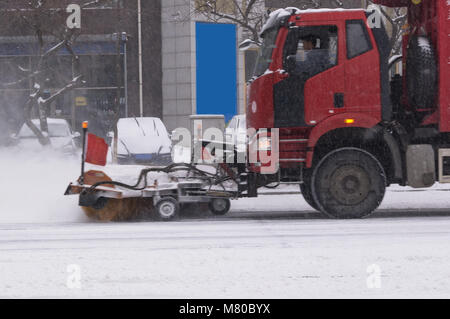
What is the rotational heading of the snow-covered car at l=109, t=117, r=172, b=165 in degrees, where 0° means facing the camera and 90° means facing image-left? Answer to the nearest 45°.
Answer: approximately 0°

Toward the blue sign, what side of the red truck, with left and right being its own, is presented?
right

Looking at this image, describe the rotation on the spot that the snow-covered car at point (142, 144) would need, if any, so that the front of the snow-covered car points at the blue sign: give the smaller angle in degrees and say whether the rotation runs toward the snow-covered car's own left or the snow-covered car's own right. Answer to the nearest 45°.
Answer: approximately 180°

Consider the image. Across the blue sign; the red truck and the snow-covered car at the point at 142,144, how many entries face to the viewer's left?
1

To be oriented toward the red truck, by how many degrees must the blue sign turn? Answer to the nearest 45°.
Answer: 0° — it already faces it

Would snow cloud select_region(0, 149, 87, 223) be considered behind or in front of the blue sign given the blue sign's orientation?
in front

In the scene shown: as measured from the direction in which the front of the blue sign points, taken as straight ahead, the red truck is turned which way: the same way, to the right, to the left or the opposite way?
to the right

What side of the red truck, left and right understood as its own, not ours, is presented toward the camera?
left

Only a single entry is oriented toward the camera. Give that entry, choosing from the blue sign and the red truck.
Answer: the blue sign

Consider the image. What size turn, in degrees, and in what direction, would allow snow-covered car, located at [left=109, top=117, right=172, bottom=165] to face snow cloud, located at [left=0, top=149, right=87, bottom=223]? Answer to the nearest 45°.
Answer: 0° — it already faces it

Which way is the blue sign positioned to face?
toward the camera

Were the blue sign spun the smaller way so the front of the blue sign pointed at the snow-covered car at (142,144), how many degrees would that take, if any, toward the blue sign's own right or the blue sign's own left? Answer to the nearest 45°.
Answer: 0° — it already faces it

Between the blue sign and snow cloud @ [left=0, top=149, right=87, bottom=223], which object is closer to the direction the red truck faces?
the snow cloud

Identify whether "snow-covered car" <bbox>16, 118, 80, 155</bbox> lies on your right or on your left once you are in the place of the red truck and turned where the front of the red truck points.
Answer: on your right

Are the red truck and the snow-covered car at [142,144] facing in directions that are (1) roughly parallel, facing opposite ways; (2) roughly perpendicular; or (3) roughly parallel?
roughly perpendicular
